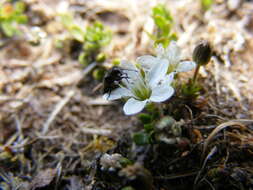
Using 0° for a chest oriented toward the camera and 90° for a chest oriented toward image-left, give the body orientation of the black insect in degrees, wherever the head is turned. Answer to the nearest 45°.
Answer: approximately 270°

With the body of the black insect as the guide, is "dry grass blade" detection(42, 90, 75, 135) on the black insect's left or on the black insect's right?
on the black insect's left

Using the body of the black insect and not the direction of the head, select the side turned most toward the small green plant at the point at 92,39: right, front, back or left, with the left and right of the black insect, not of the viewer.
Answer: left

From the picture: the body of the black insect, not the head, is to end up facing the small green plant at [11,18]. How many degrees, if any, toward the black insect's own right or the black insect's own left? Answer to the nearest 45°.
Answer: approximately 135° to the black insect's own left

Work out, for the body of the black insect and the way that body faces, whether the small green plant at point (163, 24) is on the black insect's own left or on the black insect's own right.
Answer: on the black insect's own left

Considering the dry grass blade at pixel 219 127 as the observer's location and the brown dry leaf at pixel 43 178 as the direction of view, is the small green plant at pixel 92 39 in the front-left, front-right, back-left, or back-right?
front-right
